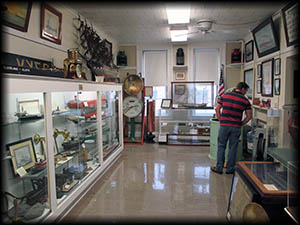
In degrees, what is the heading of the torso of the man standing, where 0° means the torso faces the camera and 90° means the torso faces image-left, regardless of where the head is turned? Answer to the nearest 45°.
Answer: approximately 180°

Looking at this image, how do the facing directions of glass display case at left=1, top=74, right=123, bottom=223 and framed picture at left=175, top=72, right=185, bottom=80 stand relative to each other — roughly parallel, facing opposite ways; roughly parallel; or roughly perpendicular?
roughly perpendicular

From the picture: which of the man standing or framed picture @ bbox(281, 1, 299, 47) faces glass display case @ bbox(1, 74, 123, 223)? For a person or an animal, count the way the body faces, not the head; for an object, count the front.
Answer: the framed picture

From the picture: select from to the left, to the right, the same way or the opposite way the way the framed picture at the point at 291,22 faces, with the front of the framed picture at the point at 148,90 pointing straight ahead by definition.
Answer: to the right

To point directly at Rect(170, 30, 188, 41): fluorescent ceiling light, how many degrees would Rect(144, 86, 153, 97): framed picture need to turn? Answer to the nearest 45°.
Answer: approximately 45° to its left

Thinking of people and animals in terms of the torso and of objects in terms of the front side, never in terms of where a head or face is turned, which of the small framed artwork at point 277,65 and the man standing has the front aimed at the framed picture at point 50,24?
the small framed artwork

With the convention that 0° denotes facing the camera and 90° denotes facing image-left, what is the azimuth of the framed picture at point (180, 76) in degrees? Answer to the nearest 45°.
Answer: approximately 0°
